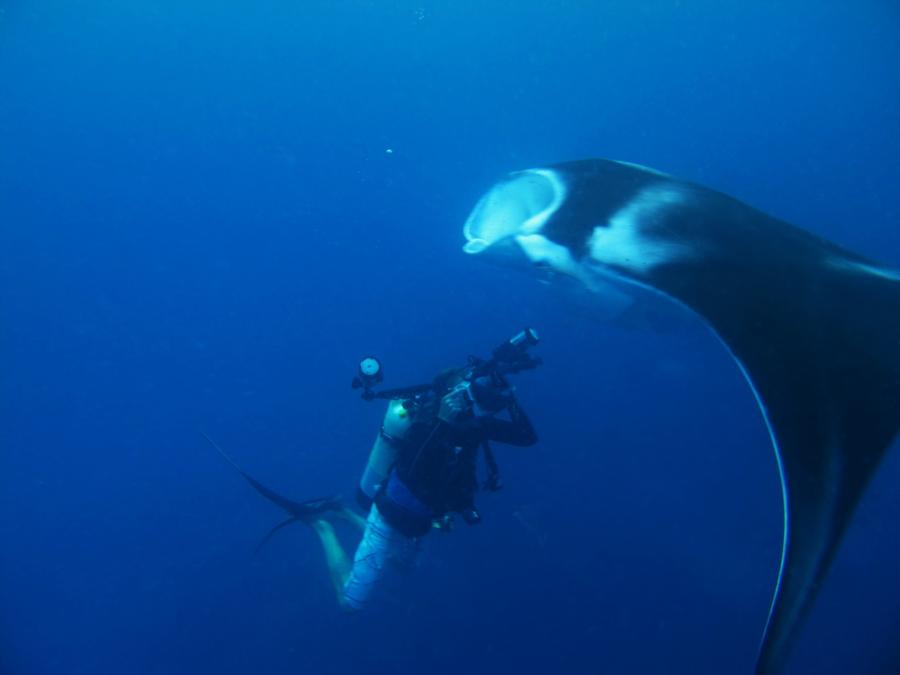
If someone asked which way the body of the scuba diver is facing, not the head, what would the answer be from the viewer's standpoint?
to the viewer's right

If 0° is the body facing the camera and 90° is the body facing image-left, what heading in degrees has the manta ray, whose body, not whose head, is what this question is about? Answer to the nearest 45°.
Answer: approximately 90°

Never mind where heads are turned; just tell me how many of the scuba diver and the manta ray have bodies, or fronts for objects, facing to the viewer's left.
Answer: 1

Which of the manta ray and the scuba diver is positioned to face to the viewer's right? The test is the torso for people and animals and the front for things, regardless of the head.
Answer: the scuba diver
